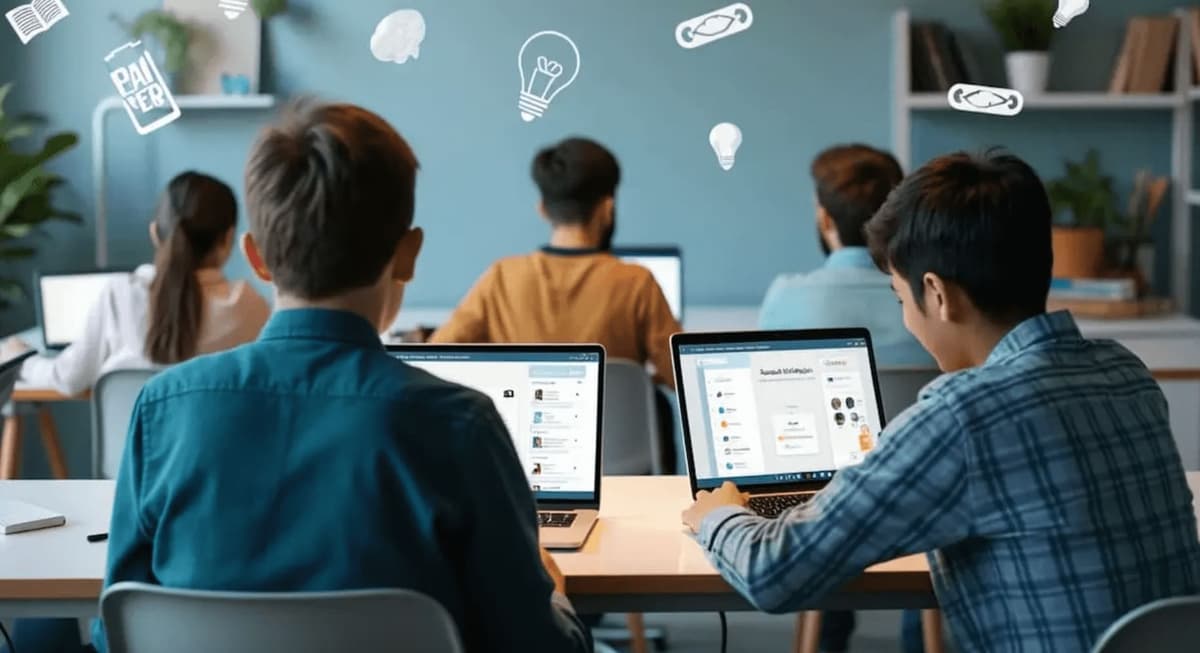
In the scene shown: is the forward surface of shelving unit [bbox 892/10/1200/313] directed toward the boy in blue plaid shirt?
yes

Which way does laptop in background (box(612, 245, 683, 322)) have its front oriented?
toward the camera

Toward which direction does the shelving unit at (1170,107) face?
toward the camera

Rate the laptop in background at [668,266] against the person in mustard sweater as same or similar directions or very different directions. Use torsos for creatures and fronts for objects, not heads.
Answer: very different directions

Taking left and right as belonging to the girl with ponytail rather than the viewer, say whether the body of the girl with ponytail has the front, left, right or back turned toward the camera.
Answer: back

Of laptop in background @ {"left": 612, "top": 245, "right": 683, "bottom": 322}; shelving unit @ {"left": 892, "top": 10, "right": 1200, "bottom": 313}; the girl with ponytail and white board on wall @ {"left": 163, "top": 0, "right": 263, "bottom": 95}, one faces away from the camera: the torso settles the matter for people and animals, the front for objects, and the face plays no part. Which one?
the girl with ponytail

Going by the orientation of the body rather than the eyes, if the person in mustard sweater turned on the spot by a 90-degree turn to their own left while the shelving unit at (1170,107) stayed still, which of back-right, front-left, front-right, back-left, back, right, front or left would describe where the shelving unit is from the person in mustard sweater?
back-right

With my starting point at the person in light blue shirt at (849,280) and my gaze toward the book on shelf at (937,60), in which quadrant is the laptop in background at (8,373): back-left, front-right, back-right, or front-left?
back-left

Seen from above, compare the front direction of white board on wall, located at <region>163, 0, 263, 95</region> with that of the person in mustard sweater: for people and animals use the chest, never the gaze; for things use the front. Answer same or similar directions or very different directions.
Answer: very different directions

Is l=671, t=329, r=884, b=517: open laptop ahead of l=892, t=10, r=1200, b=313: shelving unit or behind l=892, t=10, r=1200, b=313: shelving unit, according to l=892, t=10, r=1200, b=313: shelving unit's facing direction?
ahead

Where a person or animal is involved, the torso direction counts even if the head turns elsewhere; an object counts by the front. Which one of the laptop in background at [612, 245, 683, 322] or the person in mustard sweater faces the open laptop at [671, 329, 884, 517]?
the laptop in background

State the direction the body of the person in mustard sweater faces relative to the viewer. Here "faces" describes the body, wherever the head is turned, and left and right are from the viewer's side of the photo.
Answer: facing away from the viewer

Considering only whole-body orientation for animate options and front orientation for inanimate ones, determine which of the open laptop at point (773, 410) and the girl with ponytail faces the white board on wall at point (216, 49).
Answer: the girl with ponytail

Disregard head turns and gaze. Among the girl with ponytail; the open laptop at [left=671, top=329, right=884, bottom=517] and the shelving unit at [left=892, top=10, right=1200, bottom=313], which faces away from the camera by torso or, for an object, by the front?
the girl with ponytail

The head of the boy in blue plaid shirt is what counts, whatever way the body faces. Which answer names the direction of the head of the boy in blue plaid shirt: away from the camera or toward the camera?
away from the camera

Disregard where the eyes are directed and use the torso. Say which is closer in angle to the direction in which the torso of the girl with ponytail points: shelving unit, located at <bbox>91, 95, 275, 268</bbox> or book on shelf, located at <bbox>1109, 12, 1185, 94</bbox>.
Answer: the shelving unit

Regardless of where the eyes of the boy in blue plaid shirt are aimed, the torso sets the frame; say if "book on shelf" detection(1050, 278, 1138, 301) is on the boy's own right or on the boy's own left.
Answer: on the boy's own right
